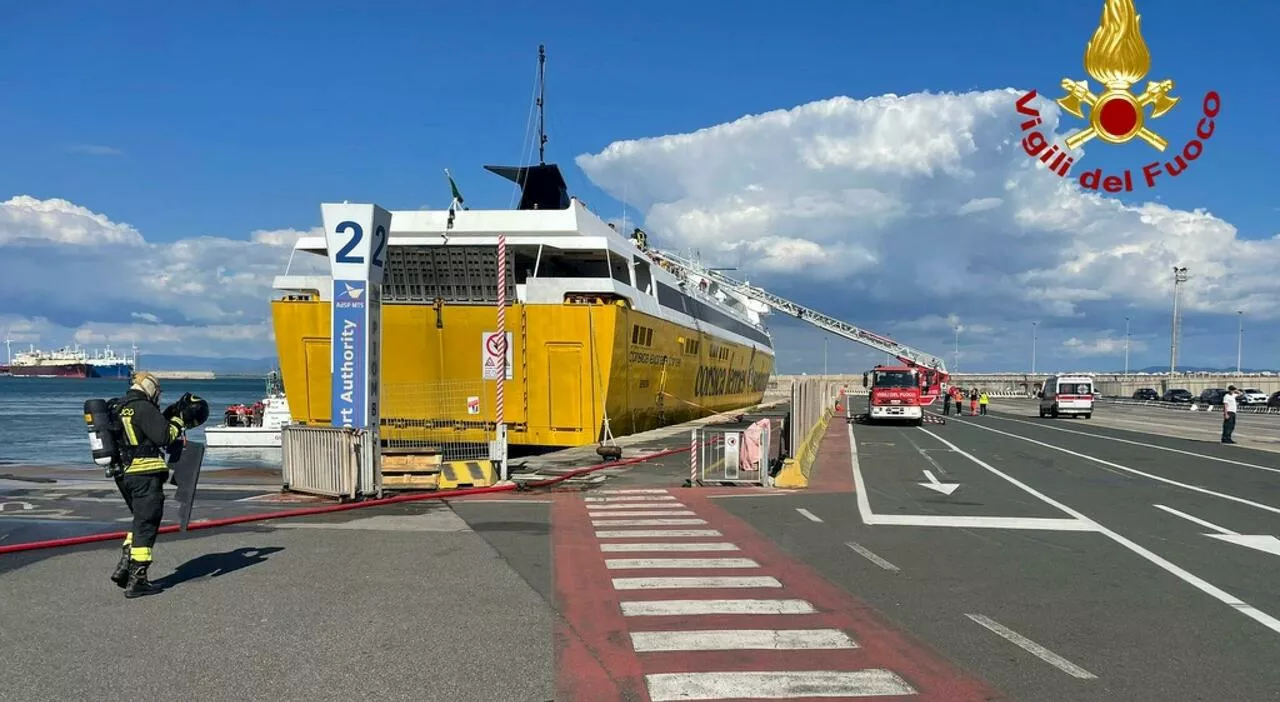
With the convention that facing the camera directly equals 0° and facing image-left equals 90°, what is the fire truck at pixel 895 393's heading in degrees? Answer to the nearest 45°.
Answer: approximately 0°

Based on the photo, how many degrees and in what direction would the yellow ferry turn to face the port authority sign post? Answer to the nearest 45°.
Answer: approximately 135° to its right

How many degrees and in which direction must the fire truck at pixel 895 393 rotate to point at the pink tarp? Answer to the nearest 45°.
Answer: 0° — it already faces it

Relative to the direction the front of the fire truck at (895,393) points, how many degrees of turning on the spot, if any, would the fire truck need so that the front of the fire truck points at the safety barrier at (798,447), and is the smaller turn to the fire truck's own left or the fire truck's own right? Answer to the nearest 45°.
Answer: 0° — it already faces it

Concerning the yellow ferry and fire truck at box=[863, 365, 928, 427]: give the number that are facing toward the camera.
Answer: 1

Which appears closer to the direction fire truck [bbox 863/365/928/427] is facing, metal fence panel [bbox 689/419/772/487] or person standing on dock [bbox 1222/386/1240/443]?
the metal fence panel

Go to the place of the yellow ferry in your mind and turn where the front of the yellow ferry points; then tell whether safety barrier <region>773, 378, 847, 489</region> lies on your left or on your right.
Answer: on your right

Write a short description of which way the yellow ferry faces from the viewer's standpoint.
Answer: facing away from the viewer and to the right of the viewer

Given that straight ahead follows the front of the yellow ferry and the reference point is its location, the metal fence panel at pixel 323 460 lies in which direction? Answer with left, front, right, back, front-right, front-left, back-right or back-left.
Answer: back-right
